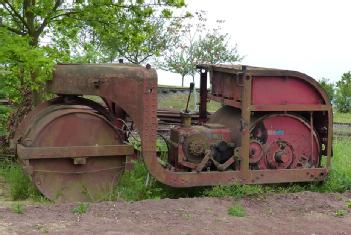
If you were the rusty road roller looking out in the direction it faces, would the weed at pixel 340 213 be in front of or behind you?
behind

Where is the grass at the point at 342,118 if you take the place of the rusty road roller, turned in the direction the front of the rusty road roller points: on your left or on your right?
on your right

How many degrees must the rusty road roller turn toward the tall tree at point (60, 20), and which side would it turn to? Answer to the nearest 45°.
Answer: approximately 45° to its right

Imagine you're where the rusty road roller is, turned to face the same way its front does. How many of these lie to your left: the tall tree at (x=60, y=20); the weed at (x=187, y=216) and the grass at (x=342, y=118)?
1

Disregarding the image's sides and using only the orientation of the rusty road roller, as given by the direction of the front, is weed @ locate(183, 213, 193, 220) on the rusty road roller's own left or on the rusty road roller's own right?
on the rusty road roller's own left

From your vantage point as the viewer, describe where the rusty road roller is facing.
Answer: facing to the left of the viewer

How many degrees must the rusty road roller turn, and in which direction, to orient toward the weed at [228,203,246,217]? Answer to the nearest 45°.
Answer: approximately 135° to its left
